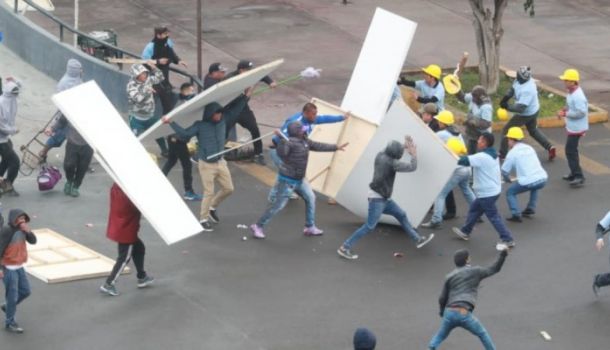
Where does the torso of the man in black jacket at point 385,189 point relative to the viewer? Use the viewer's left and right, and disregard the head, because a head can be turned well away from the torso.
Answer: facing to the right of the viewer

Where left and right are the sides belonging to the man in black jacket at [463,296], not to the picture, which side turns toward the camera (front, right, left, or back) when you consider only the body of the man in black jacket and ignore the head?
back
